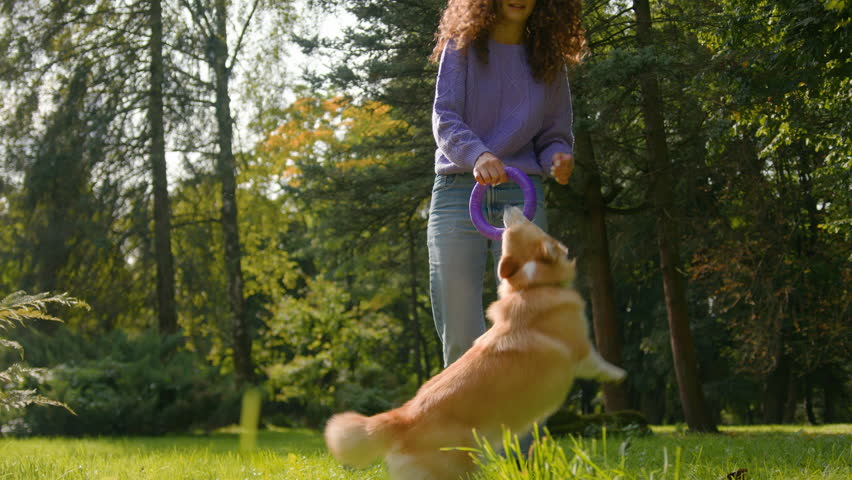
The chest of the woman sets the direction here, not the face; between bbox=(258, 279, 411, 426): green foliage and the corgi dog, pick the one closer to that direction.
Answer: the corgi dog

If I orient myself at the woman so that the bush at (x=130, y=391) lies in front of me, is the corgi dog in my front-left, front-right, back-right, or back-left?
back-left

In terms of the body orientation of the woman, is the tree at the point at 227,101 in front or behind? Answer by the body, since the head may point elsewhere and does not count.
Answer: behind

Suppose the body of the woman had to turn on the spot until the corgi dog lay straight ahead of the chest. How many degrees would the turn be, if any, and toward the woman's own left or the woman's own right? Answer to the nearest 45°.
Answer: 0° — they already face it

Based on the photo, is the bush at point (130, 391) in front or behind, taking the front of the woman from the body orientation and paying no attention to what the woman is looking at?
behind

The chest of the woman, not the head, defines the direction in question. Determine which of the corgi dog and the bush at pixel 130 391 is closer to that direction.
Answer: the corgi dog

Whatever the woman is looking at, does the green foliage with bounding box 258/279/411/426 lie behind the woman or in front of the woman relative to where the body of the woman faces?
behind

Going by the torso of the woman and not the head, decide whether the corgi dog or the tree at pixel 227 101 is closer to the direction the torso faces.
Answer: the corgi dog
